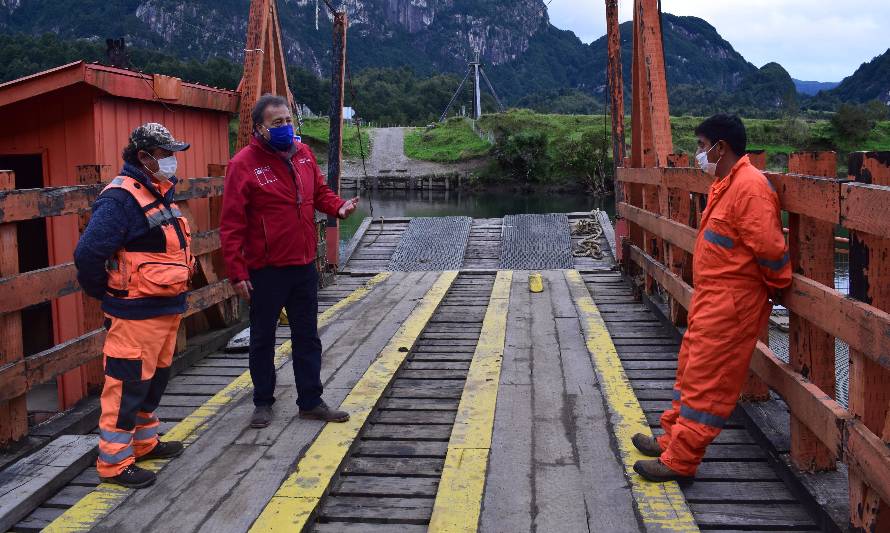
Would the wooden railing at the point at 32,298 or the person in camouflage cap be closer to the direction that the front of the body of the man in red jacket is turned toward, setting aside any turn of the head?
the person in camouflage cap

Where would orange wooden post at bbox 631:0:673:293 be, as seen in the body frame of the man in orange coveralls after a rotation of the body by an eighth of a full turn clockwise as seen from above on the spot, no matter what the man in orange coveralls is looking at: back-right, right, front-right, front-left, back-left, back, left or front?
front-right

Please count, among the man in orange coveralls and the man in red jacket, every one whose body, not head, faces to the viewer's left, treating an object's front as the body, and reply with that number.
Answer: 1

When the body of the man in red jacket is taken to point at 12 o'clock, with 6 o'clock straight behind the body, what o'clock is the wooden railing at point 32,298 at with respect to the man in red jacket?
The wooden railing is roughly at 4 o'clock from the man in red jacket.

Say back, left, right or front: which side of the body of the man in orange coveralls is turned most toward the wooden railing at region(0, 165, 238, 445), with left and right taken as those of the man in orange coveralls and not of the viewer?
front

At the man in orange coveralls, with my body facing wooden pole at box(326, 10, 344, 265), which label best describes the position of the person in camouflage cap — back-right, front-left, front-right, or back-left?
front-left

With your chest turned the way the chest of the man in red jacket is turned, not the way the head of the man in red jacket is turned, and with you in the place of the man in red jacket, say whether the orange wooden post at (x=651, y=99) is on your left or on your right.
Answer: on your left

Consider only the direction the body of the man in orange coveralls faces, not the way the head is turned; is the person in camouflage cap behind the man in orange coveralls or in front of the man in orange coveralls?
in front

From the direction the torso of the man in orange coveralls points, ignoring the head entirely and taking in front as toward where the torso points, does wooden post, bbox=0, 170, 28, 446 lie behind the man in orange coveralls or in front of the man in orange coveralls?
in front

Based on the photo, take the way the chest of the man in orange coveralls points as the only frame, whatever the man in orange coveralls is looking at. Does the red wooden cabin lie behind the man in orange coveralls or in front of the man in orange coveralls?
in front

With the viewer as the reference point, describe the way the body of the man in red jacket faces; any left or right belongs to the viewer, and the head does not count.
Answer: facing the viewer and to the right of the viewer

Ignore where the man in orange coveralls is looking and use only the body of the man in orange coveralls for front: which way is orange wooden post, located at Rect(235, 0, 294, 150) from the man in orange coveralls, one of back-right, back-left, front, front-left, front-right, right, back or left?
front-right

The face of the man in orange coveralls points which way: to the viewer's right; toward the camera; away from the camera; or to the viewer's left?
to the viewer's left

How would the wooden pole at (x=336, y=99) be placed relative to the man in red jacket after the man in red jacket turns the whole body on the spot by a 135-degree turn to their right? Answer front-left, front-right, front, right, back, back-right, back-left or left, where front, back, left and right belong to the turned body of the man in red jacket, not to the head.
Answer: right

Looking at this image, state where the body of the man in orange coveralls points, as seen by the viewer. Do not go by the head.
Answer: to the viewer's left

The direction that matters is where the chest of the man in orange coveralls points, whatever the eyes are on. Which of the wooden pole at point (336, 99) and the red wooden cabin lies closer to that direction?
the red wooden cabin

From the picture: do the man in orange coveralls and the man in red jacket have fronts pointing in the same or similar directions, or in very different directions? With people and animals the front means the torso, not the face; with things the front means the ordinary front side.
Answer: very different directions
